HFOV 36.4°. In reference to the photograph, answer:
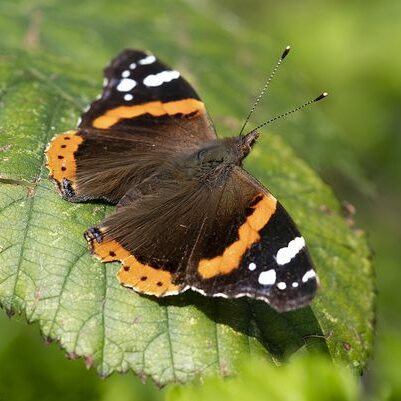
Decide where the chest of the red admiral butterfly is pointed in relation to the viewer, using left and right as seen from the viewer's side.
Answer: facing away from the viewer and to the right of the viewer

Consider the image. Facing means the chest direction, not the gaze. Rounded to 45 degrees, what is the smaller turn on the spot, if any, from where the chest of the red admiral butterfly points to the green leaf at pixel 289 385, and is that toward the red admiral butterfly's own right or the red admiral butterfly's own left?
approximately 90° to the red admiral butterfly's own right
